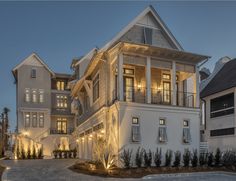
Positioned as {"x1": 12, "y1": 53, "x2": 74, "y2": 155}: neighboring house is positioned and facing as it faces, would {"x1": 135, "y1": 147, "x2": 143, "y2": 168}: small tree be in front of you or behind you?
in front

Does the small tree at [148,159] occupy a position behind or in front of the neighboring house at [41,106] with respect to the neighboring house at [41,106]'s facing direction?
in front

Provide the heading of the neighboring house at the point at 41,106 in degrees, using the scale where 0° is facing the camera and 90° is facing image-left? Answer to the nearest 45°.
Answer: approximately 0°

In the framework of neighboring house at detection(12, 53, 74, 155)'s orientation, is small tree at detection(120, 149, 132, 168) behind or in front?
in front
